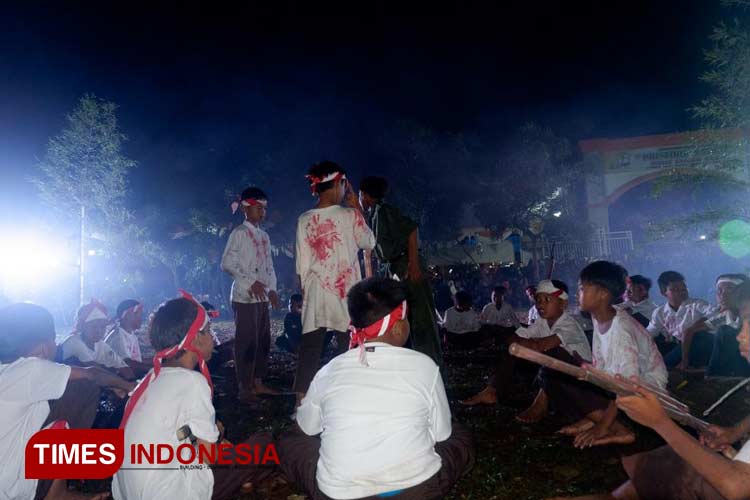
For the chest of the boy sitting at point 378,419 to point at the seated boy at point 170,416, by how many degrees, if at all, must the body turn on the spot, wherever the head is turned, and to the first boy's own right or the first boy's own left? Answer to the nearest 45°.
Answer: approximately 90° to the first boy's own left

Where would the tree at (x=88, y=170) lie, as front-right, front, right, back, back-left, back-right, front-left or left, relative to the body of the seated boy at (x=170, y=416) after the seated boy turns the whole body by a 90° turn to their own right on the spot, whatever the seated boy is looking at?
back-left

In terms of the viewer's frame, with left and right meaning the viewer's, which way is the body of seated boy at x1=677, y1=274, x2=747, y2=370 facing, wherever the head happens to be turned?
facing to the left of the viewer

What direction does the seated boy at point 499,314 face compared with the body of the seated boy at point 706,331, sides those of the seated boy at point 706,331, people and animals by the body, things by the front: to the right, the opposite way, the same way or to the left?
to the left

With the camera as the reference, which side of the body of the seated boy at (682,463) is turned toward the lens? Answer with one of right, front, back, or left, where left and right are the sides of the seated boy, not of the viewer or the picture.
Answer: left

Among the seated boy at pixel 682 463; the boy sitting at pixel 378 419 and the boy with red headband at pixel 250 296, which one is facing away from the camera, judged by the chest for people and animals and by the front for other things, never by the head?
the boy sitting

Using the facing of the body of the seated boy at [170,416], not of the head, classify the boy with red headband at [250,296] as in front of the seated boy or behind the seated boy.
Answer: in front

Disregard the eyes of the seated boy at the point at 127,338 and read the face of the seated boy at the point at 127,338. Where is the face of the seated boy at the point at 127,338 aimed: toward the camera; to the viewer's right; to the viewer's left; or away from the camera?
to the viewer's right

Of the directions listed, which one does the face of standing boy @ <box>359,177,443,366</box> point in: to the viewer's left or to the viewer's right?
to the viewer's left

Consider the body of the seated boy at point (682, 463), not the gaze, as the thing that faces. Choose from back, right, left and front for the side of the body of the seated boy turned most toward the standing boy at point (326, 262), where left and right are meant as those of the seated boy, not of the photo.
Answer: front

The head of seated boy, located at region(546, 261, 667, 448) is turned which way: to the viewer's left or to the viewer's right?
to the viewer's left

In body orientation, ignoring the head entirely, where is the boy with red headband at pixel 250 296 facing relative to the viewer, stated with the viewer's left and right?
facing the viewer and to the right of the viewer

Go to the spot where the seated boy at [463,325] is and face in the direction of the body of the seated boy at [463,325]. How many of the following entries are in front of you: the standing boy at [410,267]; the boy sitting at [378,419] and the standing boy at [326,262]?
3
